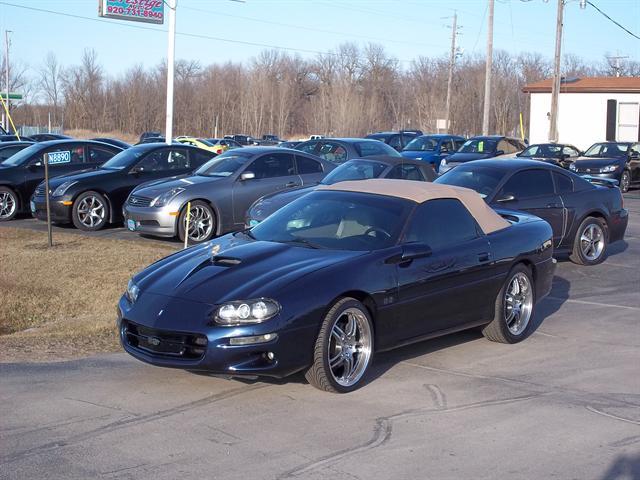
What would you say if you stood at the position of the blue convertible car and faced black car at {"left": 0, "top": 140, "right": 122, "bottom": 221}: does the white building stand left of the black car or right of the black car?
right

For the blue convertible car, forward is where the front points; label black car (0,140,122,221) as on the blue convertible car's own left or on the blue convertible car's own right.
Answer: on the blue convertible car's own right

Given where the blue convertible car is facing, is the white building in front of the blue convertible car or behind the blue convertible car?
behind

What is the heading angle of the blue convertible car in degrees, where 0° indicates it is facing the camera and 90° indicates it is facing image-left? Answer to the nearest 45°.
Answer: approximately 45°

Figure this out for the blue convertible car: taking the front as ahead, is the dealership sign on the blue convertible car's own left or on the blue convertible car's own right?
on the blue convertible car's own right
